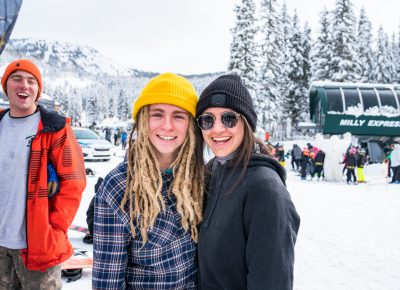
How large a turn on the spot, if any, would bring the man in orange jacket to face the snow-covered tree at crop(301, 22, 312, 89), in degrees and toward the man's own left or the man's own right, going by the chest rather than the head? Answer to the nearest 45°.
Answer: approximately 135° to the man's own left

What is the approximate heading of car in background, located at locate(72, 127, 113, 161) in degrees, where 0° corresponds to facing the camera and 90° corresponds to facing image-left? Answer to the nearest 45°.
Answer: approximately 315°

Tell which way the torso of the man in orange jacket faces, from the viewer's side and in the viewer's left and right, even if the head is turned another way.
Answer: facing the viewer

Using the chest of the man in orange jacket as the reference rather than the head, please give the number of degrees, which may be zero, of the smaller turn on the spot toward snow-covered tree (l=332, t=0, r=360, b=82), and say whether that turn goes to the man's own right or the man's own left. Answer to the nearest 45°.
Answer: approximately 135° to the man's own left
